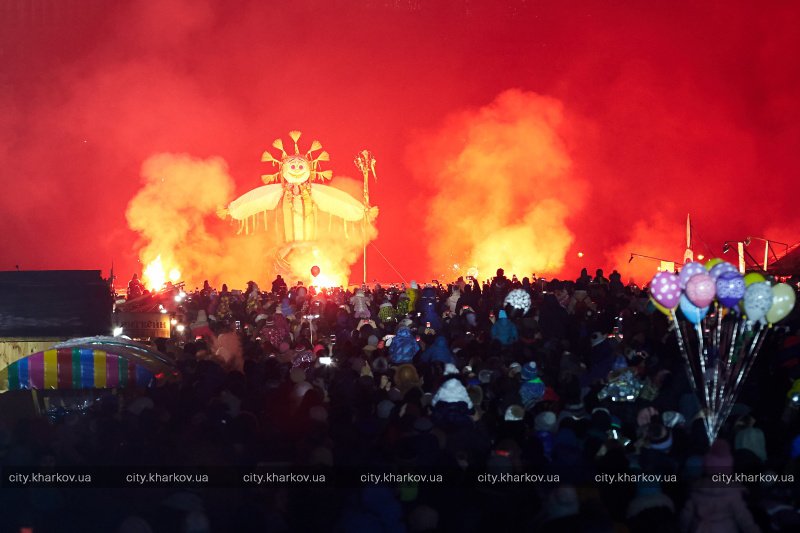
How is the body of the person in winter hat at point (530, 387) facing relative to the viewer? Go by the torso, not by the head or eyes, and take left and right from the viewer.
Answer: facing away from the viewer

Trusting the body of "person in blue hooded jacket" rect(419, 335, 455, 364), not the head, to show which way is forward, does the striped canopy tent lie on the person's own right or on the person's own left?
on the person's own left

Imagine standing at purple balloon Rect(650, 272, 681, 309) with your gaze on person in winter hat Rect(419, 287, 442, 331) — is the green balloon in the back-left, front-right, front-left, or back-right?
back-right

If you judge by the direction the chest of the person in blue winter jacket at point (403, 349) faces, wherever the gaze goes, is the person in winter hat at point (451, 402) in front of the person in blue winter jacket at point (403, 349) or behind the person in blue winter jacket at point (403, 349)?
behind

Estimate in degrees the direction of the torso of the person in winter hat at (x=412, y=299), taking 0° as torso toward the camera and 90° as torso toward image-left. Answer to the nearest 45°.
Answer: approximately 180°

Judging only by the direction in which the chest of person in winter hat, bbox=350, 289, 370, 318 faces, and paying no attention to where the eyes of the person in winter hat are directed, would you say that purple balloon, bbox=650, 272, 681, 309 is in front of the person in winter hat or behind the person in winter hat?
behind

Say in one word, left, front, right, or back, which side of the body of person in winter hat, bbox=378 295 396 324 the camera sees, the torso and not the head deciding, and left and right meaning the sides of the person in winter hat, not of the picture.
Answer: back

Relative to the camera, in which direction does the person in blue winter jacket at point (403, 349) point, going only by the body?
away from the camera

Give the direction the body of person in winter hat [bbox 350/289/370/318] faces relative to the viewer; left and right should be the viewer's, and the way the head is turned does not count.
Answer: facing away from the viewer

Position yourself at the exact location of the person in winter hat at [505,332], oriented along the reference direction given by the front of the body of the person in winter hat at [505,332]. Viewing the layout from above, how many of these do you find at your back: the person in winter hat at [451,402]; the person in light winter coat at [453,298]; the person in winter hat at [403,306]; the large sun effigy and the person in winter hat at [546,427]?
2

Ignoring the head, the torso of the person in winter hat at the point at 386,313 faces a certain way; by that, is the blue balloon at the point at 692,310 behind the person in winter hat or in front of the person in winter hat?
behind
